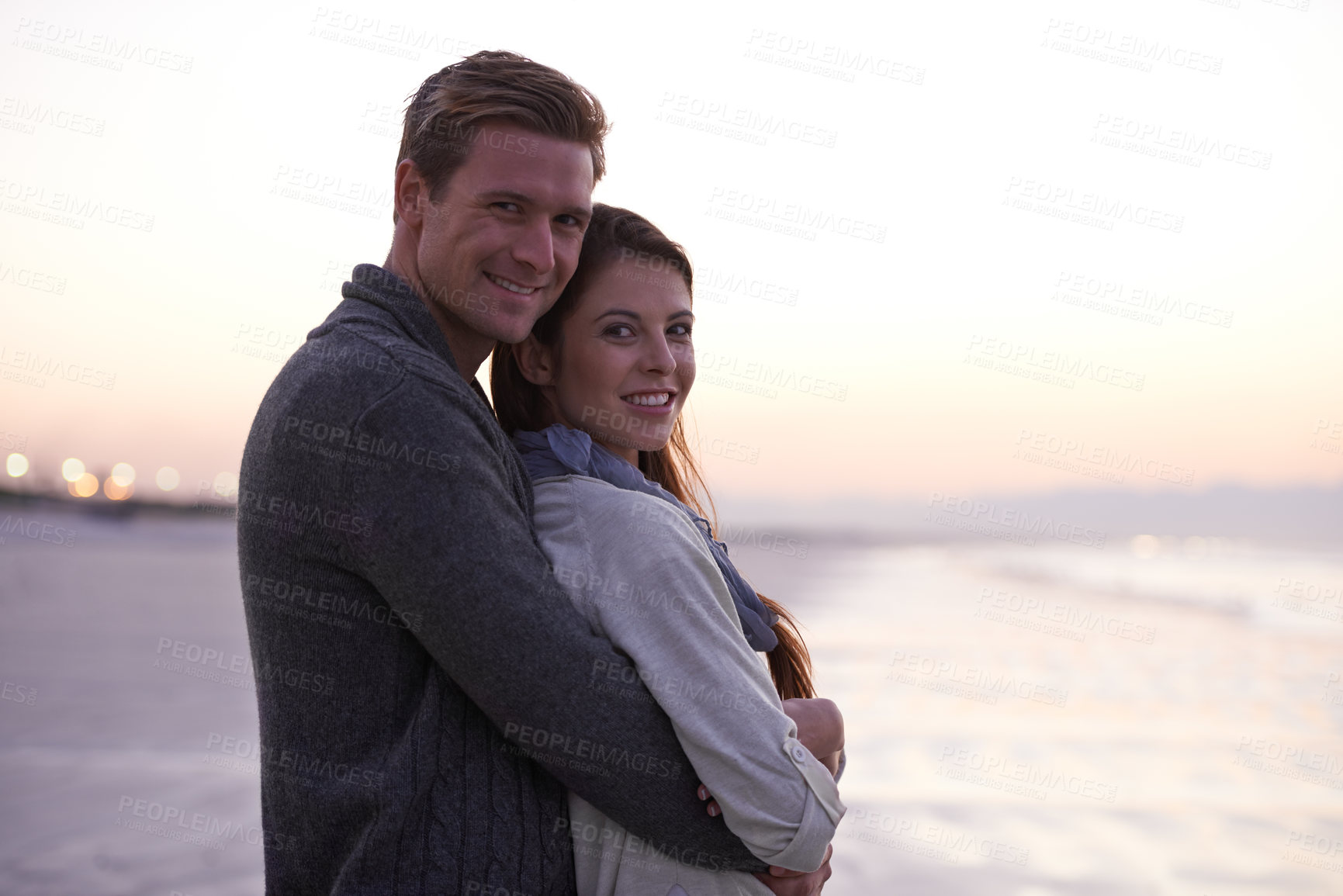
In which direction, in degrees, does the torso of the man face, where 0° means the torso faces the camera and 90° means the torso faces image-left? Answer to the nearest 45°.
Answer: approximately 270°
